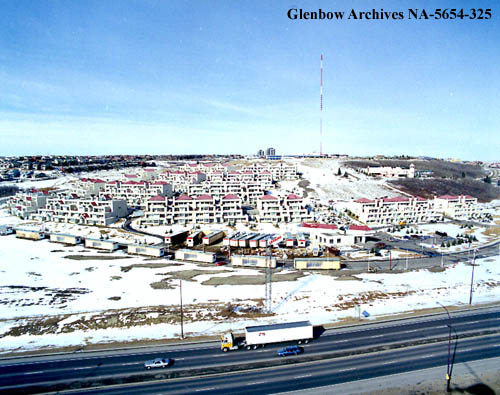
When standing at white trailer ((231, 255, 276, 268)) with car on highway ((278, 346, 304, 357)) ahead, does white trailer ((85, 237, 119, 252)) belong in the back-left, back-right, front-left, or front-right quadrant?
back-right

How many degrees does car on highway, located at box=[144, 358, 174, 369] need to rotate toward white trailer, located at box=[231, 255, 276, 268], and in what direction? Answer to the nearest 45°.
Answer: approximately 135° to its right

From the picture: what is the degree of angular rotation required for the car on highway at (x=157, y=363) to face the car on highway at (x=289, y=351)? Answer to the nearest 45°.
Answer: approximately 180°

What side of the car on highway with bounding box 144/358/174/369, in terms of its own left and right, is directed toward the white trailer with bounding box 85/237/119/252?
right

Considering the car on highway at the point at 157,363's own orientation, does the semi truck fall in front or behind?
behind

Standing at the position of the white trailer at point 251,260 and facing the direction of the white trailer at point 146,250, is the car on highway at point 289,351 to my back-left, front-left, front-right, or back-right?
back-left

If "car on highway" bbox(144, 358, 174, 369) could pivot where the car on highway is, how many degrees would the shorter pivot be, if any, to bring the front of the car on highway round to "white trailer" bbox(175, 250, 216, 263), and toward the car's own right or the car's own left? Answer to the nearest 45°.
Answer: approximately 90° to the car's own right

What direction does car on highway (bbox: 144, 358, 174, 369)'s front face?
to the viewer's left
